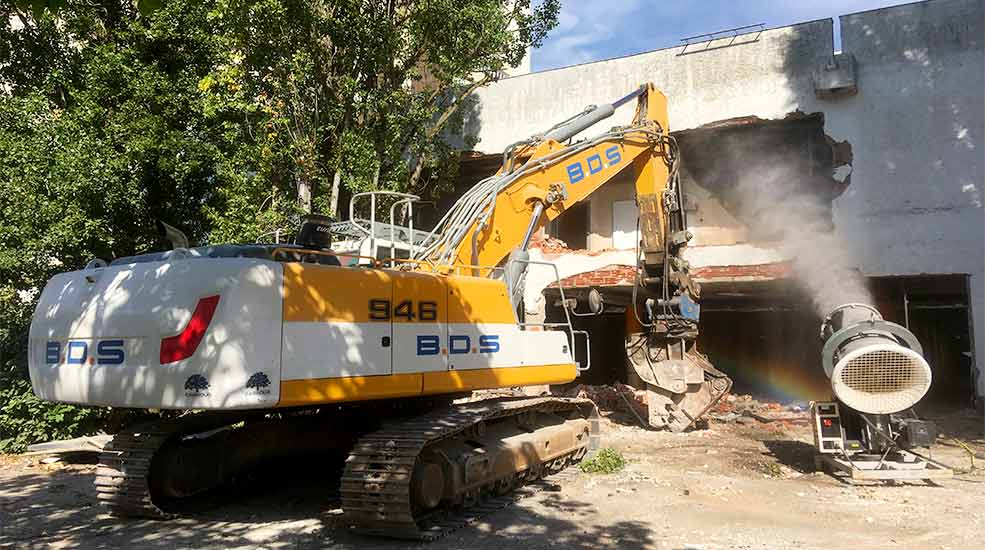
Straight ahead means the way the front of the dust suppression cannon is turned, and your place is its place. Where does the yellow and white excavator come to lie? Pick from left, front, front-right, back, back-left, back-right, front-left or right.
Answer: left

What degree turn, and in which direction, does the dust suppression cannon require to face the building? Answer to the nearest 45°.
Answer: approximately 45° to its right

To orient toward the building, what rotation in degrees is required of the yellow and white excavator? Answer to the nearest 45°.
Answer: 0° — it already faces it

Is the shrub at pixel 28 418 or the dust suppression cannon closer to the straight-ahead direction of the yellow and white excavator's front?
the dust suppression cannon

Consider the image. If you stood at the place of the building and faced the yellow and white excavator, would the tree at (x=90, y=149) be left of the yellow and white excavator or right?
right

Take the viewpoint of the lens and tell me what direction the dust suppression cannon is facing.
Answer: facing away from the viewer and to the left of the viewer

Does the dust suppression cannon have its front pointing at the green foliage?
no

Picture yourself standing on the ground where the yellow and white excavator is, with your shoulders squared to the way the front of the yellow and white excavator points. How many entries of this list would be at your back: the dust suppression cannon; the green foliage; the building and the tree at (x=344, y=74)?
0

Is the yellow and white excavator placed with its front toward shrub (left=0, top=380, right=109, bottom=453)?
no

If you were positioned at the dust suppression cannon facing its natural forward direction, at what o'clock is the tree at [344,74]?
The tree is roughly at 11 o'clock from the dust suppression cannon.

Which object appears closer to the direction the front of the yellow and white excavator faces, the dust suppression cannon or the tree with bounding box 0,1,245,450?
the dust suppression cannon

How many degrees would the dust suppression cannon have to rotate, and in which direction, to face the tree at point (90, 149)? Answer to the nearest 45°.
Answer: approximately 45° to its left

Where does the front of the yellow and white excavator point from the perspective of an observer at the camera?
facing away from the viewer and to the right of the viewer

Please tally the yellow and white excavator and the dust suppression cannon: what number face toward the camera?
0
